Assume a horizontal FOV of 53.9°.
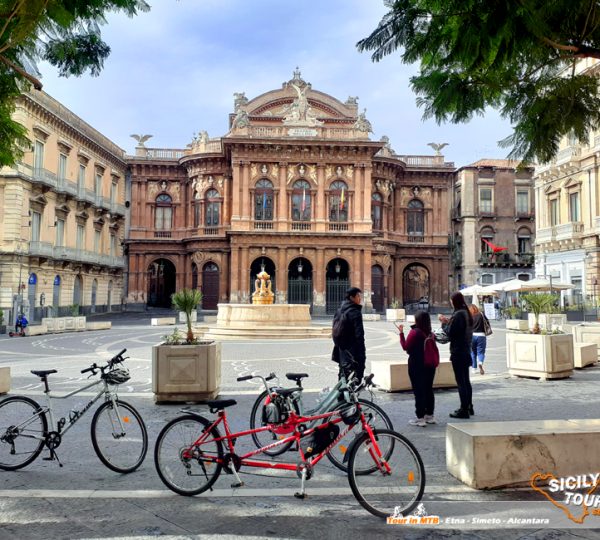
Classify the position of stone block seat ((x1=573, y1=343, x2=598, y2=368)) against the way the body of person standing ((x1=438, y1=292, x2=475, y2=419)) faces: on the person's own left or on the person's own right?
on the person's own right

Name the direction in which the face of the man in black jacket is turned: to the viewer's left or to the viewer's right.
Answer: to the viewer's right

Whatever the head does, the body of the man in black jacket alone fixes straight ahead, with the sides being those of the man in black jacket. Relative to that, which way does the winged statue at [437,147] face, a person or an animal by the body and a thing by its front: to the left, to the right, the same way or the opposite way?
to the right

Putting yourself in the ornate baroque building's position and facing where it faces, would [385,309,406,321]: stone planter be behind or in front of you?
in front

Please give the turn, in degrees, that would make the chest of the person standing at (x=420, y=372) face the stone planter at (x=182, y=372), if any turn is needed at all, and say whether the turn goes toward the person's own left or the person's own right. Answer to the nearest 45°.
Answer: approximately 45° to the person's own left

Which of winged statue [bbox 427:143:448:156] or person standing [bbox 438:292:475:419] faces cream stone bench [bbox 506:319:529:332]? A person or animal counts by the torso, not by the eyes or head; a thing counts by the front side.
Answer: the winged statue

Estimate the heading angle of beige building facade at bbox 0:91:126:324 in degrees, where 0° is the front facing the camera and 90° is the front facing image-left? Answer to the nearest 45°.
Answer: approximately 315°

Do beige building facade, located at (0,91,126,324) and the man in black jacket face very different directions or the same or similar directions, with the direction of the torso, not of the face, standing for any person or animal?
same or similar directions

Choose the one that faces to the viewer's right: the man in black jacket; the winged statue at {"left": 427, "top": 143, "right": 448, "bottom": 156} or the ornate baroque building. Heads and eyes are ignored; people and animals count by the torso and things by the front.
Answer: the man in black jacket

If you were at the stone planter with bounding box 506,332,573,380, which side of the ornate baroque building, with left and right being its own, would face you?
front

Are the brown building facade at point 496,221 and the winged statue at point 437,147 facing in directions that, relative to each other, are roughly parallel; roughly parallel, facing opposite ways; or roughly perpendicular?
roughly parallel

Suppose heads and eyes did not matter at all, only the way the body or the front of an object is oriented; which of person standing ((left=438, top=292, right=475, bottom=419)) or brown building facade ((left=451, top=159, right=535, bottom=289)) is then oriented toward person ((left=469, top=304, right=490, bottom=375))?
the brown building facade

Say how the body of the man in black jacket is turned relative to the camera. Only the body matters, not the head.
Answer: to the viewer's right

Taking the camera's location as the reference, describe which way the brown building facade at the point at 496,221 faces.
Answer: facing the viewer

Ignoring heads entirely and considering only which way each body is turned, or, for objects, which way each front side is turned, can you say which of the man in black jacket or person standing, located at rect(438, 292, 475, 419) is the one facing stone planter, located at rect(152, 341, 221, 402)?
the person standing

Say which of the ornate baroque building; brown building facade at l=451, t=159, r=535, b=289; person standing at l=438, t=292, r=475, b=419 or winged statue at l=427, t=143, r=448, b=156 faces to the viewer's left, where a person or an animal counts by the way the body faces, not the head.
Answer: the person standing

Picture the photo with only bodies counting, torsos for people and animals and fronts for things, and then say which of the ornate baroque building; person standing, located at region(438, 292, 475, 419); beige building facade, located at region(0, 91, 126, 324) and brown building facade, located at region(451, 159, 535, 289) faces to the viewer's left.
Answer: the person standing

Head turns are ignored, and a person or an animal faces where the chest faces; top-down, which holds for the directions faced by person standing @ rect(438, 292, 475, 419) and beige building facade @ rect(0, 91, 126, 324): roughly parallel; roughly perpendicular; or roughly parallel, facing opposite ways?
roughly parallel, facing opposite ways

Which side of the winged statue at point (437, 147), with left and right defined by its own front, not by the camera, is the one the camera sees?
front

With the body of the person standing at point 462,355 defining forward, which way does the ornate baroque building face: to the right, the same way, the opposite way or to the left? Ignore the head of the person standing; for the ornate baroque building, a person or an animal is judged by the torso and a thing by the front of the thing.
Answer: to the left
